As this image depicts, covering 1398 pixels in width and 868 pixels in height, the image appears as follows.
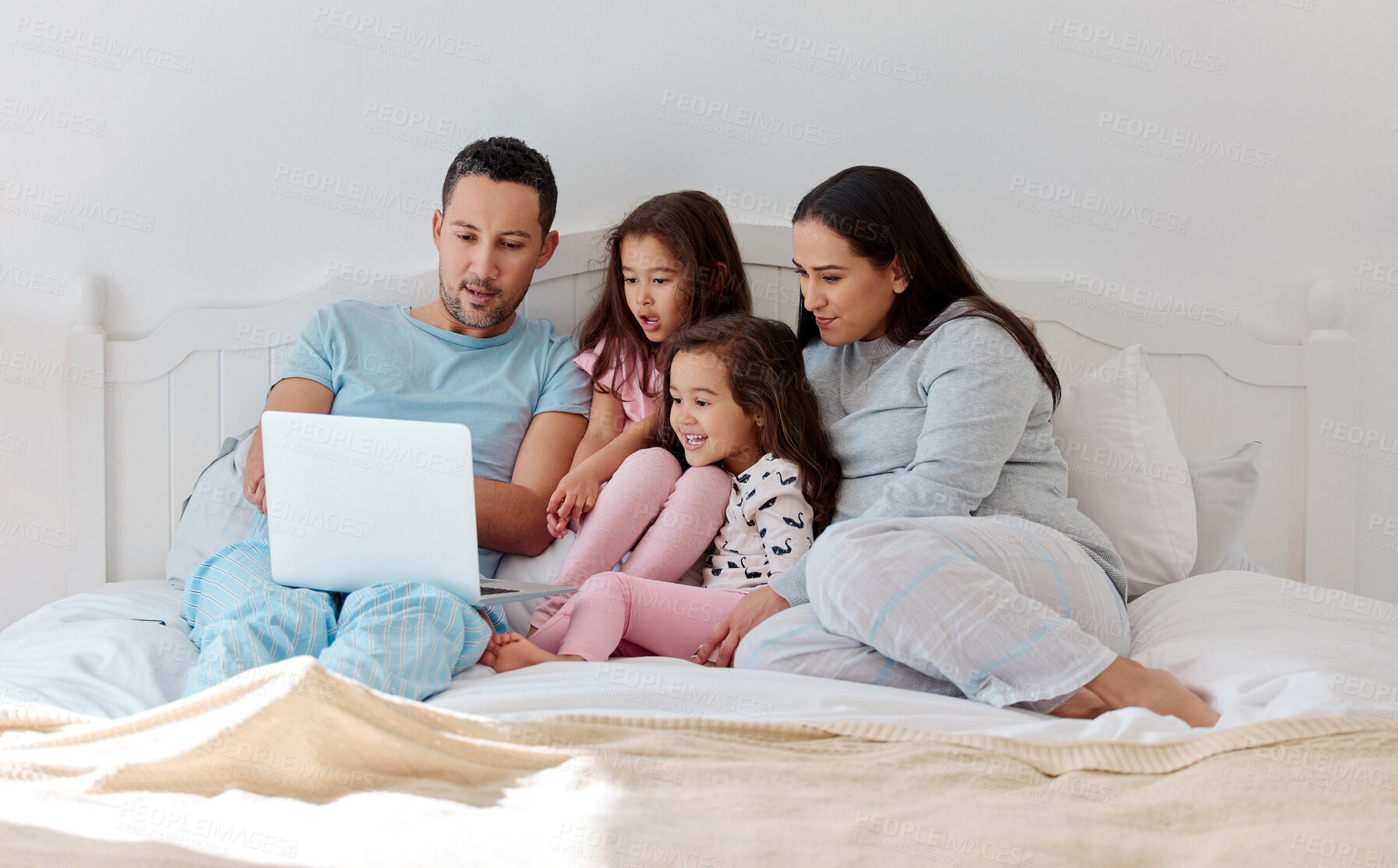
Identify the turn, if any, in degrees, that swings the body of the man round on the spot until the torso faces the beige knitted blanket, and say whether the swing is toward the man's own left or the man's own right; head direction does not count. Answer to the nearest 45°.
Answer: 0° — they already face it

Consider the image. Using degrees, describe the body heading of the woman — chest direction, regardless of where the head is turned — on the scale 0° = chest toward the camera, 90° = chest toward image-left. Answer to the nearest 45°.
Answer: approximately 45°

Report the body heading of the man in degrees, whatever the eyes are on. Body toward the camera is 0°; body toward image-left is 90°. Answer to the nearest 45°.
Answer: approximately 0°

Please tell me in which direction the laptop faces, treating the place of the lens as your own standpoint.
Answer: facing away from the viewer and to the right of the viewer
